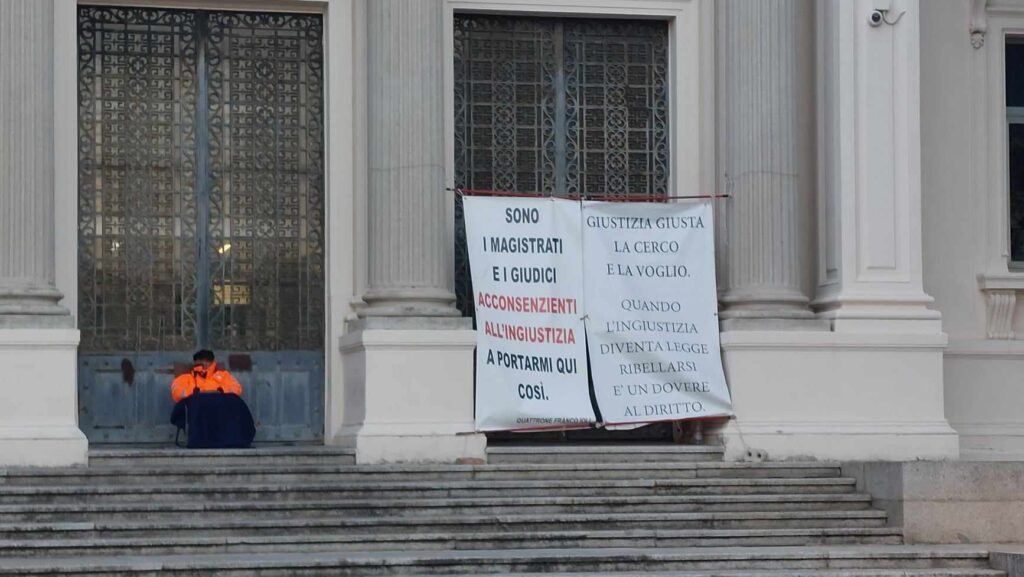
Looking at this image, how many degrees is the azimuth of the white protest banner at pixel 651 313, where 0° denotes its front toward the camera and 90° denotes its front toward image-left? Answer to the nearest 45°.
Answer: approximately 0°

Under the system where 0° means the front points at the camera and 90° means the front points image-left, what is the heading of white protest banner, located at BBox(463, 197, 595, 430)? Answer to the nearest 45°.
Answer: approximately 0°

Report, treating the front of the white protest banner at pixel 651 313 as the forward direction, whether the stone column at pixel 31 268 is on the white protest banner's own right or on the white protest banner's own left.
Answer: on the white protest banner's own right

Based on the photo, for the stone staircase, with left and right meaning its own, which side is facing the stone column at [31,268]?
right

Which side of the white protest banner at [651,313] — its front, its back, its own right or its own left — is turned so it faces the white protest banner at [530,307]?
right
